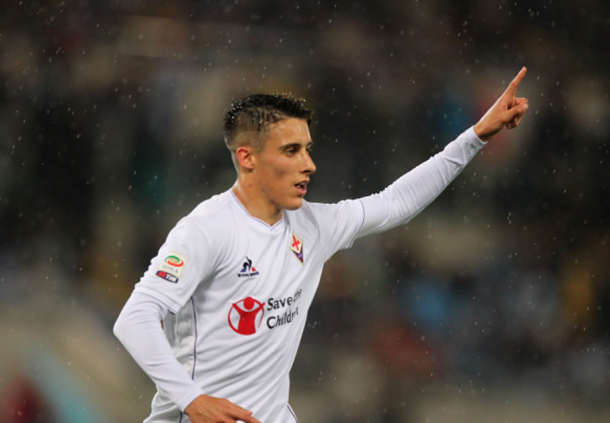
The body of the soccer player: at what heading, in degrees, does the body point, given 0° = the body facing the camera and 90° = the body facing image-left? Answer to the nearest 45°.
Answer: approximately 315°
